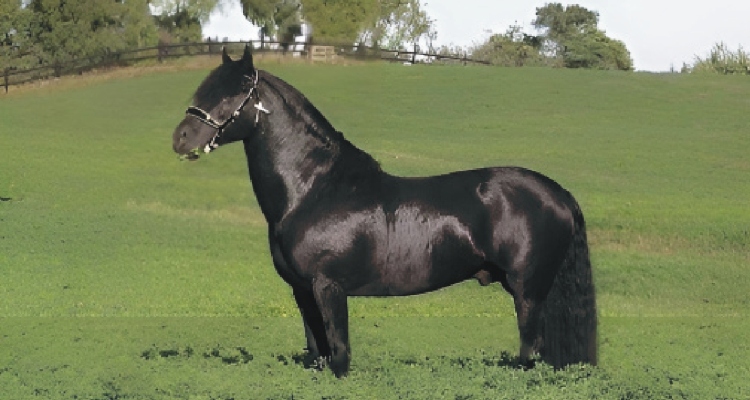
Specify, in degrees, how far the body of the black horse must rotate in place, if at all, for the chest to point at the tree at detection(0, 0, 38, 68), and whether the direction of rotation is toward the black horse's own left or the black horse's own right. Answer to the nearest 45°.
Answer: approximately 45° to the black horse's own right

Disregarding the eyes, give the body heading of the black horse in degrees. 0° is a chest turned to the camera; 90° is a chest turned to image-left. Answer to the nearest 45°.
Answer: approximately 90°

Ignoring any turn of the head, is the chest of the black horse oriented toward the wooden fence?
no

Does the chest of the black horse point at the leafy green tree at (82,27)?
no

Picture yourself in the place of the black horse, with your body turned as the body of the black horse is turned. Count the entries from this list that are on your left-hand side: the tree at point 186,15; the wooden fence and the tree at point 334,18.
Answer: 0

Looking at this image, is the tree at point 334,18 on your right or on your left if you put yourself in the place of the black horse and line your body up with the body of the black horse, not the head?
on your right

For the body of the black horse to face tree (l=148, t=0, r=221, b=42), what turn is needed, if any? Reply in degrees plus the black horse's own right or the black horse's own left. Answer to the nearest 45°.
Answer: approximately 90° to the black horse's own right

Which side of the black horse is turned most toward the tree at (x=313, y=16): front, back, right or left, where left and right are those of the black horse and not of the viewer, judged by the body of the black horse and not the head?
right

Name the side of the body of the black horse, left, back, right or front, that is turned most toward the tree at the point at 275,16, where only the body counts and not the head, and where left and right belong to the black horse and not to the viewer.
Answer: right
